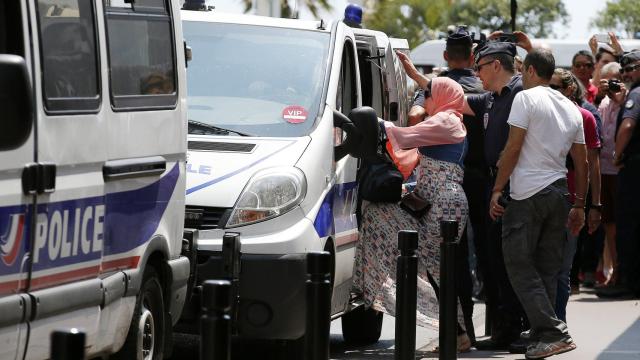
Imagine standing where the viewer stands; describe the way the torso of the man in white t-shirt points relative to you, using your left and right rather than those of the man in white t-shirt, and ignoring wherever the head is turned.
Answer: facing away from the viewer and to the left of the viewer

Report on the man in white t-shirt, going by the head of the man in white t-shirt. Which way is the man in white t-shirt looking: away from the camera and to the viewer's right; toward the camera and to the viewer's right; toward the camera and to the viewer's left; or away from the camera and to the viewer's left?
away from the camera and to the viewer's left

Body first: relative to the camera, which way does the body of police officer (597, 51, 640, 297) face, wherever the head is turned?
to the viewer's left

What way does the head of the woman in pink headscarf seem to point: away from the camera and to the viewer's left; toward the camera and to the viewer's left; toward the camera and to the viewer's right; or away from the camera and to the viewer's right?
away from the camera and to the viewer's left

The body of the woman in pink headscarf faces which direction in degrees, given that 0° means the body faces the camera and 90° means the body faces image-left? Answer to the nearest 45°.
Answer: approximately 90°

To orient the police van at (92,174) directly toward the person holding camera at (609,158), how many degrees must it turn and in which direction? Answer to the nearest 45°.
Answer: approximately 180°

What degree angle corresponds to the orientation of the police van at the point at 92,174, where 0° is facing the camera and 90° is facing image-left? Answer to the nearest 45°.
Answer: approximately 45°

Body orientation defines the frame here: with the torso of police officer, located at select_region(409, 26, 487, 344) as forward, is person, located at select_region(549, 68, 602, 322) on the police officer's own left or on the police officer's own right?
on the police officer's own right
